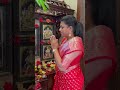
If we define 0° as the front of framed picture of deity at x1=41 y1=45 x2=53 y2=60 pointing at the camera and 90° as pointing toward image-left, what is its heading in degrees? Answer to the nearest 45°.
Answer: approximately 315°

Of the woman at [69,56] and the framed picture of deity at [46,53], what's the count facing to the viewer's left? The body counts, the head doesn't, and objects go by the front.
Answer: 1

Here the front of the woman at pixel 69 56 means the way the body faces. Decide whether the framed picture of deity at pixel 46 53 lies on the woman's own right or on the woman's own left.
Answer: on the woman's own right

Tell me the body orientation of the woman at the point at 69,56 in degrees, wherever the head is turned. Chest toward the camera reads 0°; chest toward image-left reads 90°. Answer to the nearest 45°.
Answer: approximately 90°

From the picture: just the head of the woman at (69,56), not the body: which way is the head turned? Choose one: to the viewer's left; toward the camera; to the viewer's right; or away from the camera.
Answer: to the viewer's left
